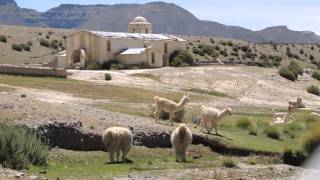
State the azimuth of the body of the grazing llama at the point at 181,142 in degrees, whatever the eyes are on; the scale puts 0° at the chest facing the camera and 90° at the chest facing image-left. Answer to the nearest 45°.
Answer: approximately 180°

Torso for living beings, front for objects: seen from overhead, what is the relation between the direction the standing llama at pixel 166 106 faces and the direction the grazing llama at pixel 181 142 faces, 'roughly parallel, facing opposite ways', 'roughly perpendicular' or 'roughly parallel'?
roughly perpendicular

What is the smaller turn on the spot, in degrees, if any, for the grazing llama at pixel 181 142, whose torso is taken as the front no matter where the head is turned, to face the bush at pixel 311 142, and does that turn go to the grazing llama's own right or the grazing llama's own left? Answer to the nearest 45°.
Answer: approximately 90° to the grazing llama's own right

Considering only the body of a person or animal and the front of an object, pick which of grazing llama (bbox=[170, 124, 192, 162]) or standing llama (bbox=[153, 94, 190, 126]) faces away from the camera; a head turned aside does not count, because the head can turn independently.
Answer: the grazing llama

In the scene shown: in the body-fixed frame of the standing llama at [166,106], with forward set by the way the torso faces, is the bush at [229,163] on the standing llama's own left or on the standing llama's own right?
on the standing llama's own right

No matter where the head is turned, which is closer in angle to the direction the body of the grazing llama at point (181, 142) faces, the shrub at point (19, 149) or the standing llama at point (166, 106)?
the standing llama
